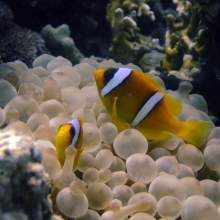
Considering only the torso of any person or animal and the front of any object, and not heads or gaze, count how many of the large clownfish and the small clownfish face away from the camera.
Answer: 0

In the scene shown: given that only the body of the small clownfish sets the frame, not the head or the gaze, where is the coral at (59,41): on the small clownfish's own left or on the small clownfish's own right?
on the small clownfish's own right

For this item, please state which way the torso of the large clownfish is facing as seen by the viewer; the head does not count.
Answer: to the viewer's left

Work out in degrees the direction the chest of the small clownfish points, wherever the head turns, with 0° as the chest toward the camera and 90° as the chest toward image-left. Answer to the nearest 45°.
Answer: approximately 45°

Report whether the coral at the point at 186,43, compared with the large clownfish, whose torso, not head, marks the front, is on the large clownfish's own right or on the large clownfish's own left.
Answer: on the large clownfish's own right
